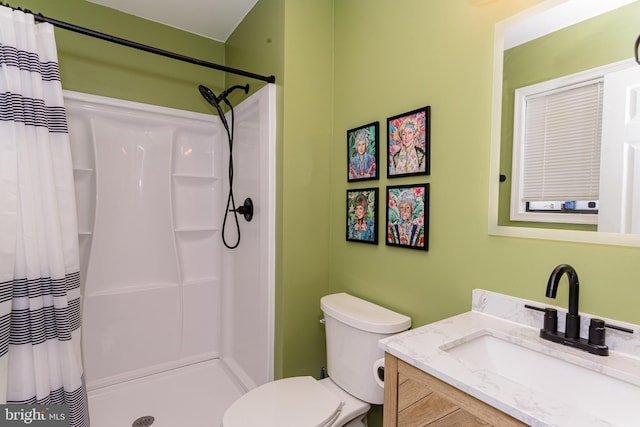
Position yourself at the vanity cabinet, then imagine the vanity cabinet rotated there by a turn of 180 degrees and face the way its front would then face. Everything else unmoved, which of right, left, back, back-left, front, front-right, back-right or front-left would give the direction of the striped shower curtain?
back-left

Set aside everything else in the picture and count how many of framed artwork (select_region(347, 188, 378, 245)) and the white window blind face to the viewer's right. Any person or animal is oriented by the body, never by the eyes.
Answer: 0

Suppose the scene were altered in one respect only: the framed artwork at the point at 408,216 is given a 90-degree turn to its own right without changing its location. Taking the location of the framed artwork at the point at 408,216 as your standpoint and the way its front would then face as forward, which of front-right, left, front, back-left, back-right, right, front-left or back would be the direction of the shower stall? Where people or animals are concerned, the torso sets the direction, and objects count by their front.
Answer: front-left

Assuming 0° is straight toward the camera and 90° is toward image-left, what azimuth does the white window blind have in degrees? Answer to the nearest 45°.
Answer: approximately 45°

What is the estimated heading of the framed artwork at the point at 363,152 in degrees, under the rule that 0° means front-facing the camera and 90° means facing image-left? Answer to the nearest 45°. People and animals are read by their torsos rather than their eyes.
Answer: approximately 45°

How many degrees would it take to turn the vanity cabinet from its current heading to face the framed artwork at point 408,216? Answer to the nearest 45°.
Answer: approximately 135° to its right

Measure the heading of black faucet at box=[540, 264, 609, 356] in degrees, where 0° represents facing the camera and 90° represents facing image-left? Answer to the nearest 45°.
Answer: approximately 45°

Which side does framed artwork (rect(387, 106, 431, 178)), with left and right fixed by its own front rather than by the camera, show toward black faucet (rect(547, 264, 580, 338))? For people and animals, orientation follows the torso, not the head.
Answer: left
